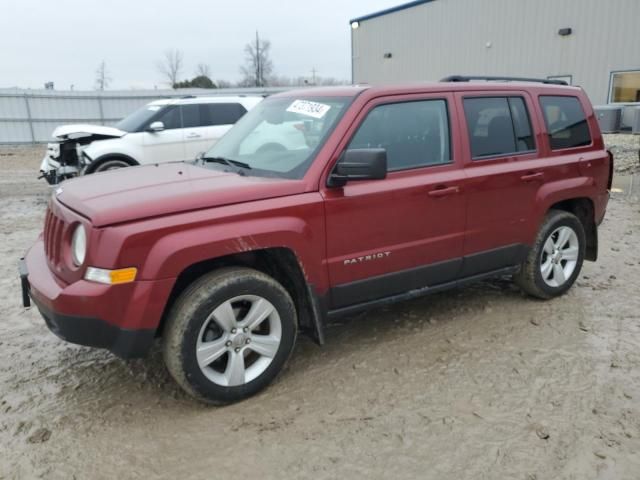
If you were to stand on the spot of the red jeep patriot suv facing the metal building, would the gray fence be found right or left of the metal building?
left

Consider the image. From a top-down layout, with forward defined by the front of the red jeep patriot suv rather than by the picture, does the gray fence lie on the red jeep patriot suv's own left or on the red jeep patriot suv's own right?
on the red jeep patriot suv's own right

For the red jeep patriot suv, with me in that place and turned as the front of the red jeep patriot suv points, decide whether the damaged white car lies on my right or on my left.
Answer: on my right

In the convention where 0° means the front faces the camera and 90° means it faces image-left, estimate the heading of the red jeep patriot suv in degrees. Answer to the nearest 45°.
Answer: approximately 45°

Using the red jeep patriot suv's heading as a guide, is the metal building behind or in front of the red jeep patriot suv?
behind

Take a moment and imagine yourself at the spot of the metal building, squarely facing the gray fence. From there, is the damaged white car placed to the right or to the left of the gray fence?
left

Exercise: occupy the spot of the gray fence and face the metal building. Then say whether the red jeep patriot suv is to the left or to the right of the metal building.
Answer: right
